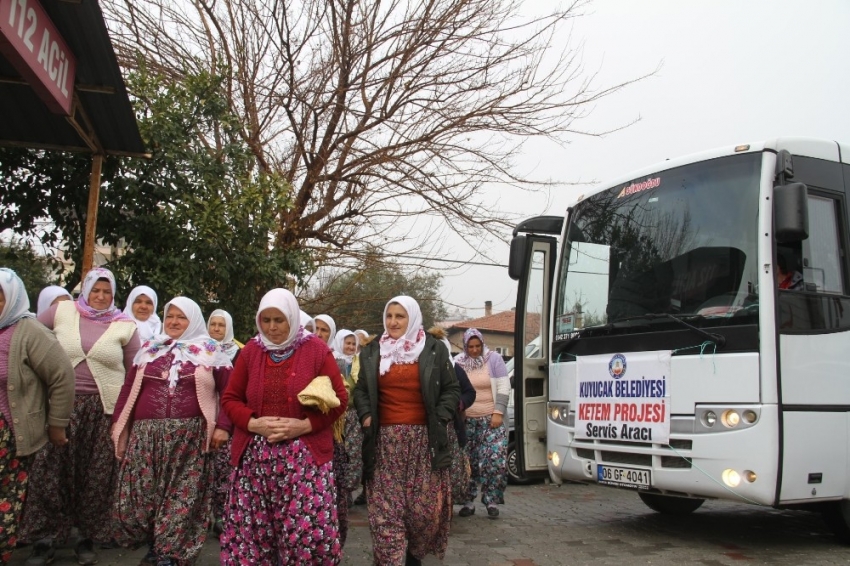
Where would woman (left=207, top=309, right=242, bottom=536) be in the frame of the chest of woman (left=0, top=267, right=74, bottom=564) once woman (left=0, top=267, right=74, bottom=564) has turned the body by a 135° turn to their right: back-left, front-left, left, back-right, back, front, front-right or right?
front-right

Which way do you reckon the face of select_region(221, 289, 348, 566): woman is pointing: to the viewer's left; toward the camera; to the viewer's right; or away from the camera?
toward the camera

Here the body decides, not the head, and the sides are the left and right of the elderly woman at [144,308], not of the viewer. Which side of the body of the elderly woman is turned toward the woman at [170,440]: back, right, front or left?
front

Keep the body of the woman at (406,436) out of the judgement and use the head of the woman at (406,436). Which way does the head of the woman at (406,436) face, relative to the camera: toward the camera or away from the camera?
toward the camera

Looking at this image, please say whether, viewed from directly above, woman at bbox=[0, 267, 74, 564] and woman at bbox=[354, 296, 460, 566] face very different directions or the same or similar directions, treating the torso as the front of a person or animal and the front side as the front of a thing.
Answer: same or similar directions

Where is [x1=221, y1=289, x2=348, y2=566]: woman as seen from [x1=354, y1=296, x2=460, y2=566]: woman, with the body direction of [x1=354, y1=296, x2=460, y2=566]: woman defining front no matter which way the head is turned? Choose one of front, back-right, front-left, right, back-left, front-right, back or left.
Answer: front-right

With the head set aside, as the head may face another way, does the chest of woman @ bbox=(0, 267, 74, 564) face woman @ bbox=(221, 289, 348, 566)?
no

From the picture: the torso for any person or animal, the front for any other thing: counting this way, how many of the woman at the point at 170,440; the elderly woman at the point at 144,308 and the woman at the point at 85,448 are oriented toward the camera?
3

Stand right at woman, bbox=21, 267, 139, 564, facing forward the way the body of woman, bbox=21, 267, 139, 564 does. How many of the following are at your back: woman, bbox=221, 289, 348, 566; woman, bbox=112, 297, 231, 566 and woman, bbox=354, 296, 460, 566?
0

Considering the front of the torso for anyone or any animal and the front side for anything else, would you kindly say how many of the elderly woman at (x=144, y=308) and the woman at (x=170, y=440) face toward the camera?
2

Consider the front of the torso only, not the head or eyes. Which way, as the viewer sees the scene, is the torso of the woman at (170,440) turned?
toward the camera

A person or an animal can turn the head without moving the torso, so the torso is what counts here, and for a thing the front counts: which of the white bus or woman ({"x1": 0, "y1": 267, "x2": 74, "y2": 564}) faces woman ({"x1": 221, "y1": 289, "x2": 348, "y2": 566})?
the white bus

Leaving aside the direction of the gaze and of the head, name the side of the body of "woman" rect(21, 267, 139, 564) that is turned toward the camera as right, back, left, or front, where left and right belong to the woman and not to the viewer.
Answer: front

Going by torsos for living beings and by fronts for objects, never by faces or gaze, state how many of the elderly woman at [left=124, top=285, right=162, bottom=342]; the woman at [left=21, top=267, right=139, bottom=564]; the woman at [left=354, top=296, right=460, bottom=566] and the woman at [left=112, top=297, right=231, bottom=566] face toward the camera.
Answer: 4

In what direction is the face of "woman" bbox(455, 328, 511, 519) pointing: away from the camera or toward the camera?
toward the camera

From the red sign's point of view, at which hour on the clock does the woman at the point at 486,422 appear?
The woman is roughly at 10 o'clock from the red sign.

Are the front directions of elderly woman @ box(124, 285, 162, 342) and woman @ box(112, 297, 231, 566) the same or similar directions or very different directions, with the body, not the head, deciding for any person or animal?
same or similar directions
